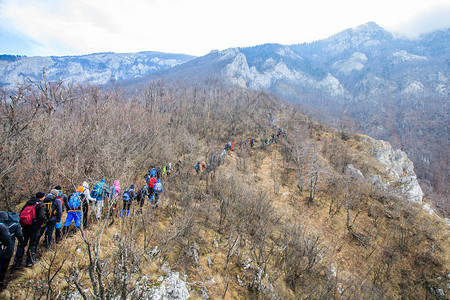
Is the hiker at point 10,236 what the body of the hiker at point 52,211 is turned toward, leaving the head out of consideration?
no

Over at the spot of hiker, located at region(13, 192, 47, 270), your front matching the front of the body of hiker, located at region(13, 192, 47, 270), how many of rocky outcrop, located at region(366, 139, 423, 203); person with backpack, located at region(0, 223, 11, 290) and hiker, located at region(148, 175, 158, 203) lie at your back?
1

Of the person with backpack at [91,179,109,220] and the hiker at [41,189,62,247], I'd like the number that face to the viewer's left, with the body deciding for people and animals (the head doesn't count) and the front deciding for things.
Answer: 0

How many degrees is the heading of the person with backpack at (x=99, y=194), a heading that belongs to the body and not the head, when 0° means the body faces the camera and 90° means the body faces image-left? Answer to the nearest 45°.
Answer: approximately 225°

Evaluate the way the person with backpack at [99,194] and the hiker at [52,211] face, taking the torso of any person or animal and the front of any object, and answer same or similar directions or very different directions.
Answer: same or similar directions

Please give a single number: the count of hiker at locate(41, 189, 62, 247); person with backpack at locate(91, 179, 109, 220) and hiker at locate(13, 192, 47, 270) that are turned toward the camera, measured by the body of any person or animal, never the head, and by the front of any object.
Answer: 0

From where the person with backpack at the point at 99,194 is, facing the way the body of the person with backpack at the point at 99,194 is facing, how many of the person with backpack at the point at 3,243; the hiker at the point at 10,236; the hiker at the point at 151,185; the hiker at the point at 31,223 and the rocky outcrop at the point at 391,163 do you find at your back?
3

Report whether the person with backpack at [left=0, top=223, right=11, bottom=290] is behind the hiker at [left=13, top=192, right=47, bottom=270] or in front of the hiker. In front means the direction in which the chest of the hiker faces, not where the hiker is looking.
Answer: behind

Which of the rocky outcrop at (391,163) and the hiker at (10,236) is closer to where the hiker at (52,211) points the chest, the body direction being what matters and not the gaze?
the rocky outcrop

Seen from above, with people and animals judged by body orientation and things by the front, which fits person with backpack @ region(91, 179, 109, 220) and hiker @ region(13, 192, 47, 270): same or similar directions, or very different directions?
same or similar directions

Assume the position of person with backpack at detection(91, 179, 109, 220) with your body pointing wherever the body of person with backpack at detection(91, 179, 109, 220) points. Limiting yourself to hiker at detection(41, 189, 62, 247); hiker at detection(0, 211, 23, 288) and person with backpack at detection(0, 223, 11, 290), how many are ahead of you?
0

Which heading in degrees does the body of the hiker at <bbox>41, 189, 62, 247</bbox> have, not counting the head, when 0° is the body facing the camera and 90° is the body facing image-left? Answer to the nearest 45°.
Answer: approximately 225°

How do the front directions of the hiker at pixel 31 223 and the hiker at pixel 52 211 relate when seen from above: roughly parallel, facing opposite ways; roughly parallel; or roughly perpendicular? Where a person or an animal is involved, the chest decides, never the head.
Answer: roughly parallel

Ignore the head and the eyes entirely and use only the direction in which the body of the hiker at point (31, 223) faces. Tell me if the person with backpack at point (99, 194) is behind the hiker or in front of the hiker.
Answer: in front

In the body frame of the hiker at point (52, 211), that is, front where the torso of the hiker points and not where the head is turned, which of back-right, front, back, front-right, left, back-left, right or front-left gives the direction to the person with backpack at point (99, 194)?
front

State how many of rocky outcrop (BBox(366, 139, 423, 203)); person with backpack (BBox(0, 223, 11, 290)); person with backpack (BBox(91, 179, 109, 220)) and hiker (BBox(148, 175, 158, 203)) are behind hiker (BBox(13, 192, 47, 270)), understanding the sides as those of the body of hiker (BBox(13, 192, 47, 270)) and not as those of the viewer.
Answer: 1

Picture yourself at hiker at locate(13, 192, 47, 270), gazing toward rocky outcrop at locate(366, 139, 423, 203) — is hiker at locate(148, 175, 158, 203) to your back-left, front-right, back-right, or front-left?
front-left

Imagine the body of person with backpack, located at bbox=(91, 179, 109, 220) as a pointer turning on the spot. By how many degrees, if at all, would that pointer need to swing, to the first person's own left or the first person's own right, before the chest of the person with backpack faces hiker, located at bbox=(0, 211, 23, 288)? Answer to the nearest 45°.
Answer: approximately 180°
